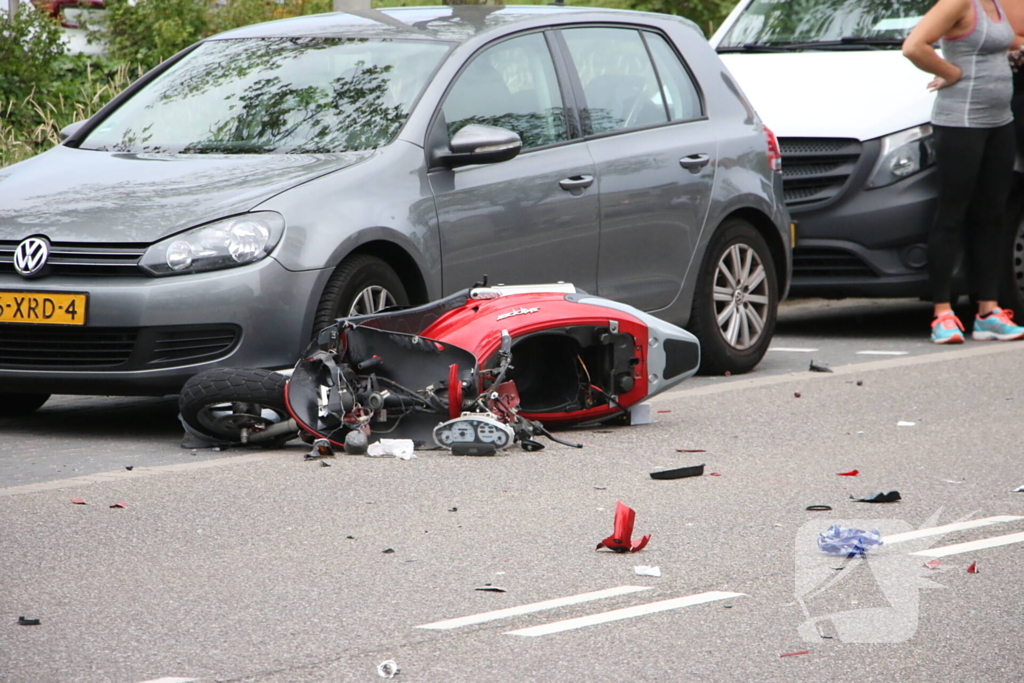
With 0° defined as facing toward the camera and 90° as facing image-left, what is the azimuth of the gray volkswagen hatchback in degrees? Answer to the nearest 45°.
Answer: approximately 45°

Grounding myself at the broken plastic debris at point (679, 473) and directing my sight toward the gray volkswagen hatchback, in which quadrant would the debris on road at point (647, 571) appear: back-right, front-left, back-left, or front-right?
back-left
